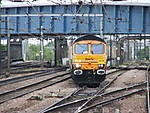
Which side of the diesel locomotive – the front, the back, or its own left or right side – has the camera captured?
front

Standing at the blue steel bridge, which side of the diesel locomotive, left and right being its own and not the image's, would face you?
back
